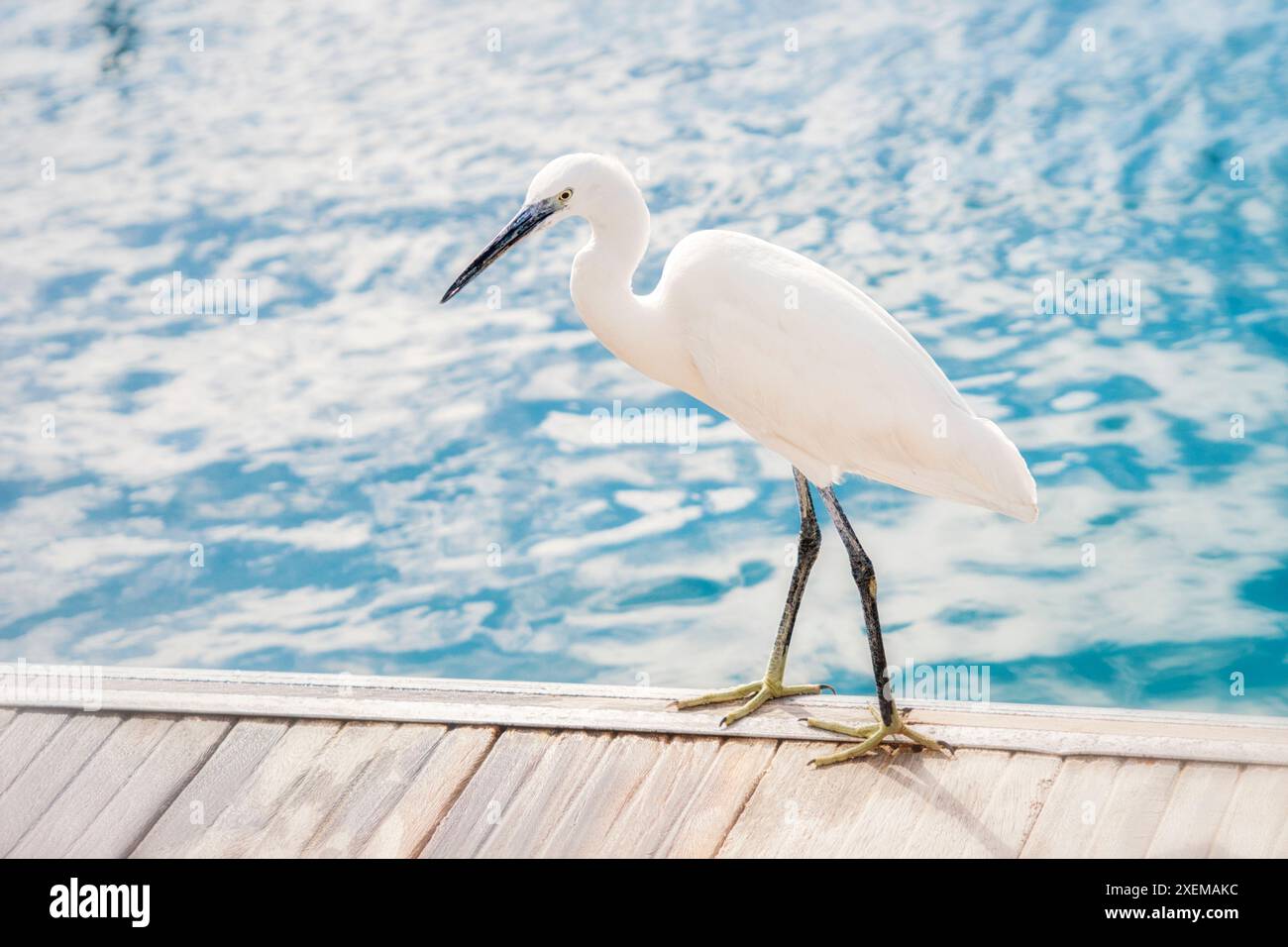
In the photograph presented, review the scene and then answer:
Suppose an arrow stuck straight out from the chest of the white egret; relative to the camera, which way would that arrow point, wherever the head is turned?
to the viewer's left
